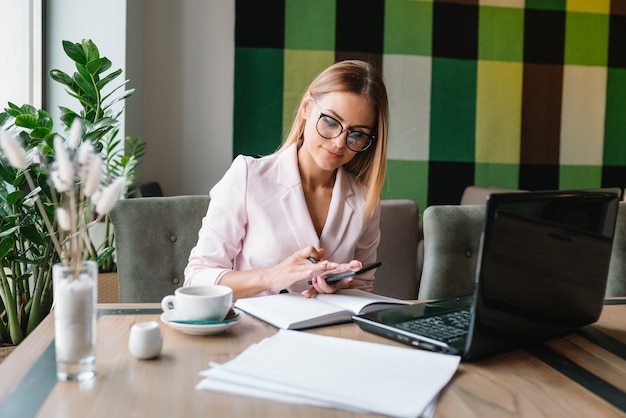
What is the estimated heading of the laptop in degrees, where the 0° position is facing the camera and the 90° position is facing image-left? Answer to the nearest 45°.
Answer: approximately 135°

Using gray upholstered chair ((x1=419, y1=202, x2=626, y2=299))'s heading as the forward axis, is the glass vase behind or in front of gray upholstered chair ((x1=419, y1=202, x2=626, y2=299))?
in front

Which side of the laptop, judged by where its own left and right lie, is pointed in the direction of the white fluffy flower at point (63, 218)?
left

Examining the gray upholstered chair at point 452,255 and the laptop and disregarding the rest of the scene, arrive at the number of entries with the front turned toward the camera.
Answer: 1

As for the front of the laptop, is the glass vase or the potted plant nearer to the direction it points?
the potted plant

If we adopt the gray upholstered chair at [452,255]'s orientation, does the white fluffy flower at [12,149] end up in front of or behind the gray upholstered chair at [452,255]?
in front

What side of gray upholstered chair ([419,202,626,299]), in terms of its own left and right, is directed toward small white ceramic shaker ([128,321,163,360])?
front

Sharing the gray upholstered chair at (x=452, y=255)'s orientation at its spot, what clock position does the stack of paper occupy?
The stack of paper is roughly at 12 o'clock from the gray upholstered chair.

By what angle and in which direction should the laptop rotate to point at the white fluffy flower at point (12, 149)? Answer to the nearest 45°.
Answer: approximately 90° to its left

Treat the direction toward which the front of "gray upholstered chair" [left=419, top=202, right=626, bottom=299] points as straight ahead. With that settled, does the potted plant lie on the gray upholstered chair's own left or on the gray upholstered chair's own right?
on the gray upholstered chair's own right
